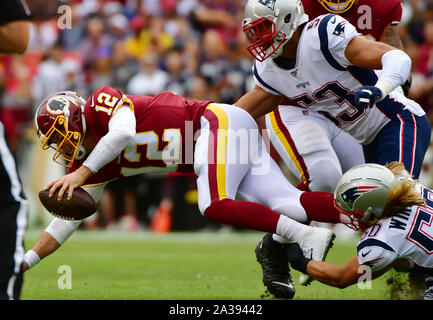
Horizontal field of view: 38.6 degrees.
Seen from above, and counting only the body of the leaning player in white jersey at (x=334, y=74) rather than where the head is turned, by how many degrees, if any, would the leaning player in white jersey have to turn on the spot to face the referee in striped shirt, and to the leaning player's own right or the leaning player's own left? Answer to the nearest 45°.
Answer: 0° — they already face them

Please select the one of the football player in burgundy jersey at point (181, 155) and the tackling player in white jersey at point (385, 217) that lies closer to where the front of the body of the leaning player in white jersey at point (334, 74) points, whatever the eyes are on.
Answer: the football player in burgundy jersey

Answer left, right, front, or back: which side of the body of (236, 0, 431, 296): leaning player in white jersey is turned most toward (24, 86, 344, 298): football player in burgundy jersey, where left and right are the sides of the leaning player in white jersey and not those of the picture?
front

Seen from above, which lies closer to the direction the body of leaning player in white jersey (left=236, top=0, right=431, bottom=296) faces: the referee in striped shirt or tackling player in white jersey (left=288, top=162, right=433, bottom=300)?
the referee in striped shirt

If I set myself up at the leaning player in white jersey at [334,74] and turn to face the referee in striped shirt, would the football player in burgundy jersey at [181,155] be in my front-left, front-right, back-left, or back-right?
front-right

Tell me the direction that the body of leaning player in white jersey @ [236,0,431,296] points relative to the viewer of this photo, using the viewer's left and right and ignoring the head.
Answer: facing the viewer and to the left of the viewer
